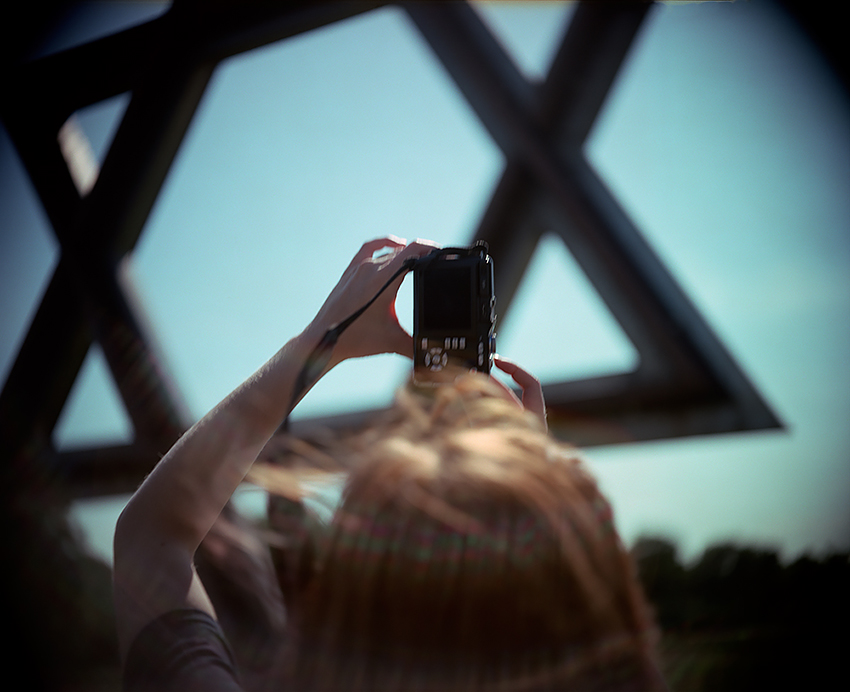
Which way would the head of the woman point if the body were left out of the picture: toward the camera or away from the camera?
away from the camera

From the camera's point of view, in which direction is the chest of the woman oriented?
away from the camera
